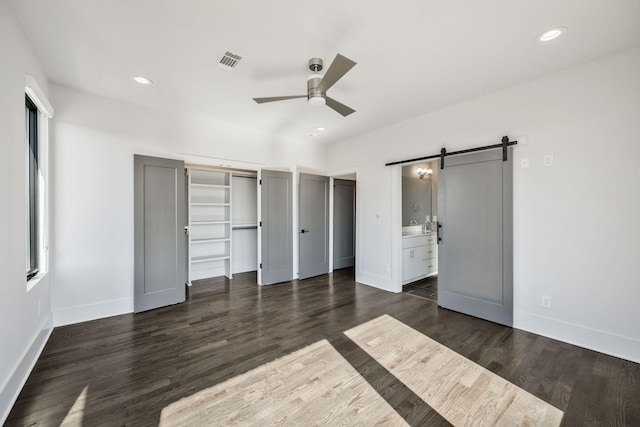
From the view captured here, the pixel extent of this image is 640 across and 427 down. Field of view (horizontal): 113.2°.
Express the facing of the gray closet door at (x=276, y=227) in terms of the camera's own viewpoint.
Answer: facing the viewer and to the right of the viewer

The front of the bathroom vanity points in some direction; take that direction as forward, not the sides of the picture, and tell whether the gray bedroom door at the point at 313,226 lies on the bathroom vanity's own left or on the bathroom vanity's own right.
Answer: on the bathroom vanity's own right

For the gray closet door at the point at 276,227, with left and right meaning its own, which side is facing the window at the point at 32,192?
right

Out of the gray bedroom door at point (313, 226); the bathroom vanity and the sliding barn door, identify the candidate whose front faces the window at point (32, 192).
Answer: the sliding barn door

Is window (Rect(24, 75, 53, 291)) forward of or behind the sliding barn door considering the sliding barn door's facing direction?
forward

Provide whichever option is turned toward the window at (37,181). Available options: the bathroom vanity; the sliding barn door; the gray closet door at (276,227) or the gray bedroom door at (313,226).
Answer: the sliding barn door

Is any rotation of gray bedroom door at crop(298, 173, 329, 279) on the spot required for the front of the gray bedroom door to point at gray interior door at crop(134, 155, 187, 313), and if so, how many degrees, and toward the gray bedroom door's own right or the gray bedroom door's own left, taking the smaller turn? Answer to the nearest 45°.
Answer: approximately 90° to the gray bedroom door's own right

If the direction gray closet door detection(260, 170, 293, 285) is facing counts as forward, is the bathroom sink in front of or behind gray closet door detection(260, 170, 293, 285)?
in front

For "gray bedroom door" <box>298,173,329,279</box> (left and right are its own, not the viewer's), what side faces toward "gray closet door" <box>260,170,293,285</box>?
right

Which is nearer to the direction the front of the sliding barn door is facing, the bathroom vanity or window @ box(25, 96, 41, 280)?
the window

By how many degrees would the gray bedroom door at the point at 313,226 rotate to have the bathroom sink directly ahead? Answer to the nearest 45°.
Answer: approximately 45° to its left

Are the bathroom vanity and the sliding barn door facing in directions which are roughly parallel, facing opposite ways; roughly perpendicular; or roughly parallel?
roughly perpendicular
